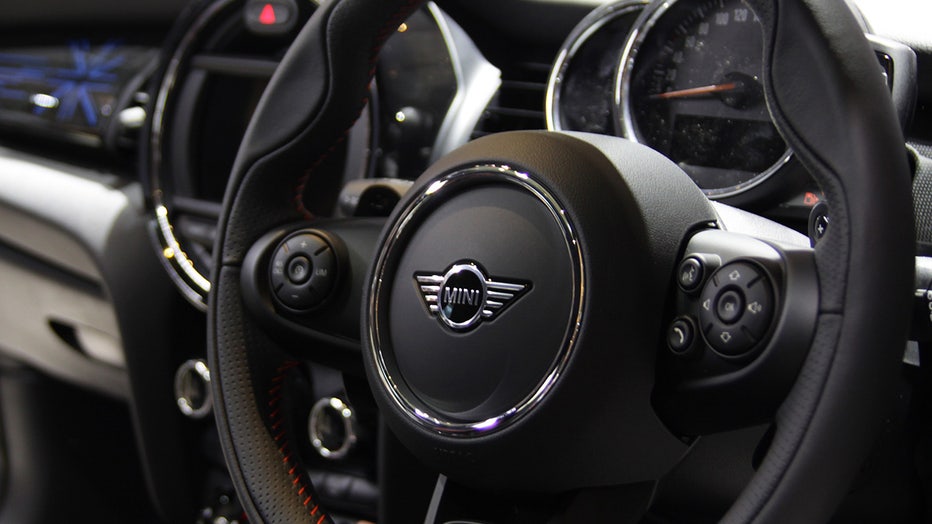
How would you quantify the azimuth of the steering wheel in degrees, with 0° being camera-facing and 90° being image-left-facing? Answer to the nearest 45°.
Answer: approximately 45°

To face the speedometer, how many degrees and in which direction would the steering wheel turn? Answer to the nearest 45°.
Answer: approximately 135° to its right

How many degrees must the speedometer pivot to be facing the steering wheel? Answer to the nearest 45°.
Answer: approximately 45° to its left

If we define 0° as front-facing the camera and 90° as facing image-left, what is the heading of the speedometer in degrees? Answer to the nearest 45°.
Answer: approximately 45°
